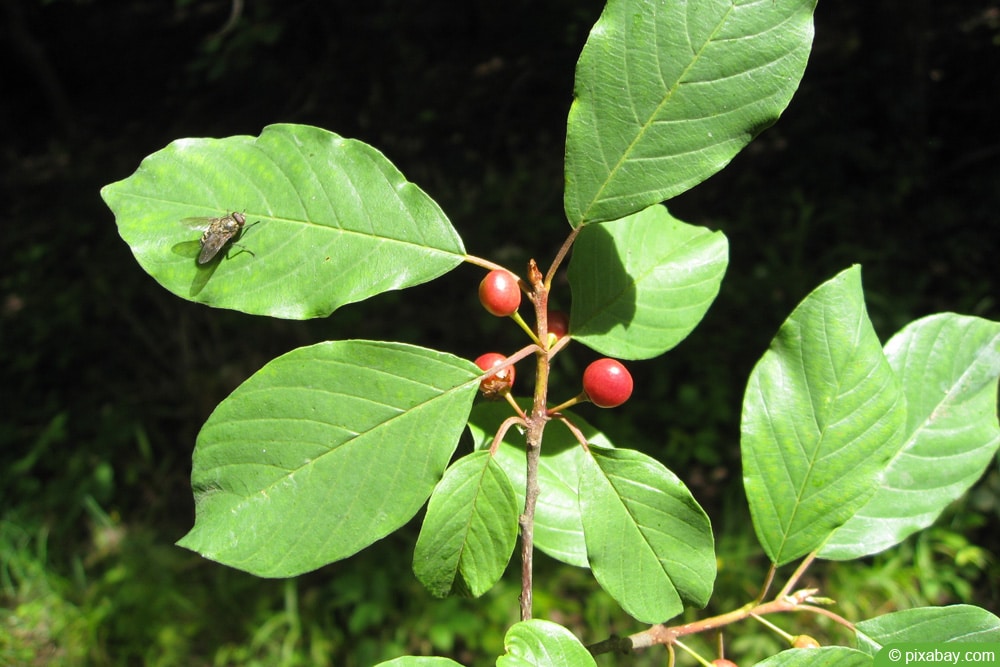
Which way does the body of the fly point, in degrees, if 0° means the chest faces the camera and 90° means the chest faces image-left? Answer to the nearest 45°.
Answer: approximately 225°
